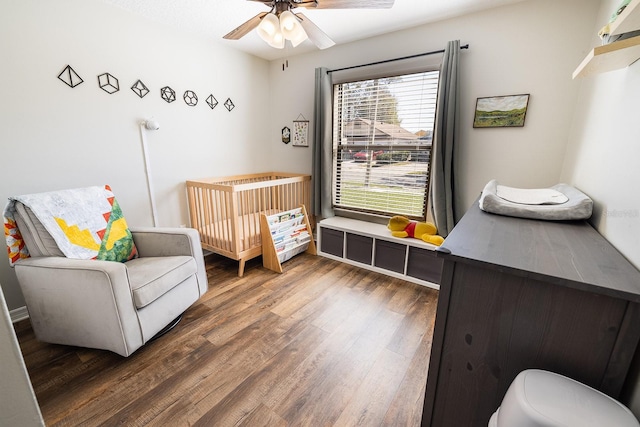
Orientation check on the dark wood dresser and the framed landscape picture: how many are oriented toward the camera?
1

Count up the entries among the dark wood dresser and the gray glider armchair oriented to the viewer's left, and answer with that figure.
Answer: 1

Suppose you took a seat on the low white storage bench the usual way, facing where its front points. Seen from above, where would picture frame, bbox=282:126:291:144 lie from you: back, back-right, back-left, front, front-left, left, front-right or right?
right

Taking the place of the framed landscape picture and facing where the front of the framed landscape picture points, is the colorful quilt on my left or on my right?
on my right

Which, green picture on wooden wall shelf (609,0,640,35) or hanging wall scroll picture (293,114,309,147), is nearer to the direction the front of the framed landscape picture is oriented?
the green picture on wooden wall shelf

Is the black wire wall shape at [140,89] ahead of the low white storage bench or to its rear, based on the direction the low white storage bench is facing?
ahead

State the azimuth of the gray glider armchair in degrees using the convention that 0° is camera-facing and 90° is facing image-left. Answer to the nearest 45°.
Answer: approximately 315°

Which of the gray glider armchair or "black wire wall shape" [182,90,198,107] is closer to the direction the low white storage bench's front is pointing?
the gray glider armchair

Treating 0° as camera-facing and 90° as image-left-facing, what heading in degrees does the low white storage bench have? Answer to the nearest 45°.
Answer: approximately 45°

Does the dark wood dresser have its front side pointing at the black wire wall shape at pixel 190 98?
yes

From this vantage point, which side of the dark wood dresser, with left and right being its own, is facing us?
left

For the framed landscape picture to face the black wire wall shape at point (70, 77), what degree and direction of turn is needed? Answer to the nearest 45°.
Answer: approximately 45° to its right

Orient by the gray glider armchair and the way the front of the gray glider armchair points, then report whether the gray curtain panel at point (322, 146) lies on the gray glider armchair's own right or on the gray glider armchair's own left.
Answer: on the gray glider armchair's own left

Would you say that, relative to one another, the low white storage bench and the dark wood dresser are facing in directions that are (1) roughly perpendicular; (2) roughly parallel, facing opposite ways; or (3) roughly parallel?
roughly perpendicular

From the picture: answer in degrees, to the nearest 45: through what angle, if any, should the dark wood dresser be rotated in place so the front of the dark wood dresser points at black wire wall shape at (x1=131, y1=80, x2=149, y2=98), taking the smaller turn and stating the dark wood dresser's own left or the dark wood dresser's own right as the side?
0° — it already faces it

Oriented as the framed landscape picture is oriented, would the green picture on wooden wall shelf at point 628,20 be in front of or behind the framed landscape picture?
in front
